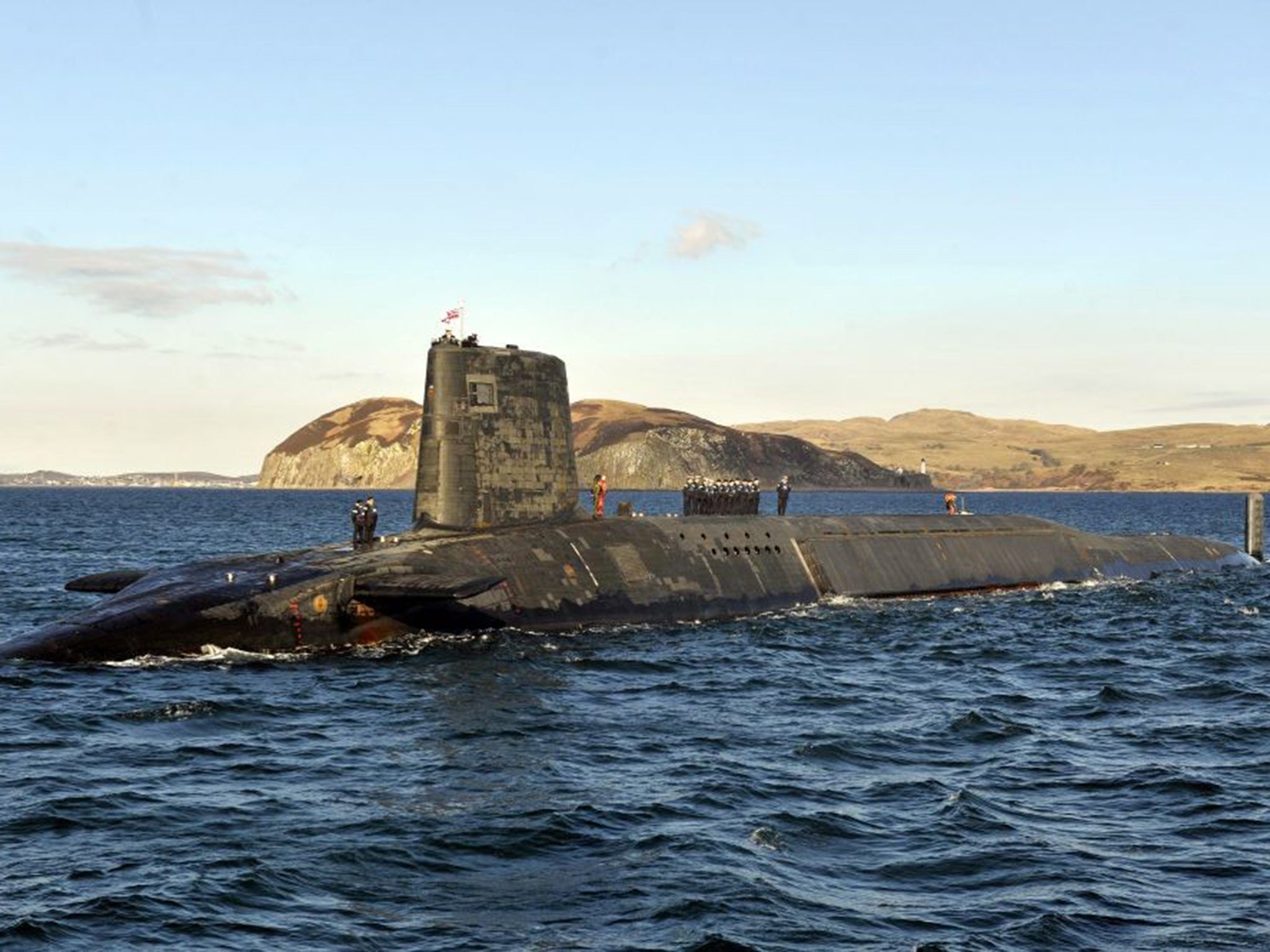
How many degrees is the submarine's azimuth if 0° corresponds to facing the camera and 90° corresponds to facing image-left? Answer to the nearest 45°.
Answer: approximately 45°
